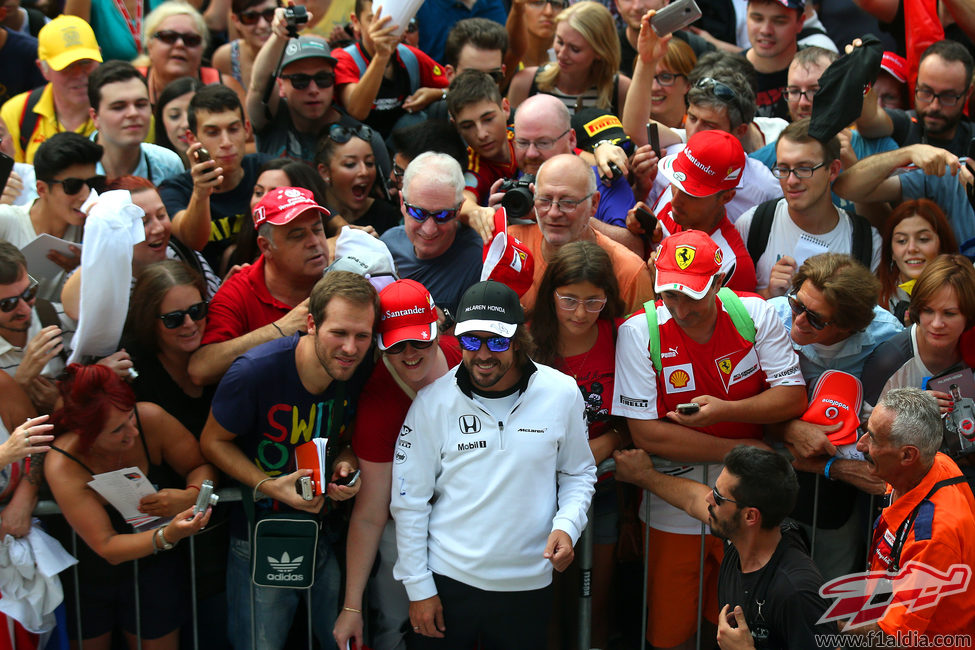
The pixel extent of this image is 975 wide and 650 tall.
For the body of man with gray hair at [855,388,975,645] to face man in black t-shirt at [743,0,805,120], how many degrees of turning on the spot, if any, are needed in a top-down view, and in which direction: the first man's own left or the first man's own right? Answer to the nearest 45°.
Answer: approximately 90° to the first man's own right

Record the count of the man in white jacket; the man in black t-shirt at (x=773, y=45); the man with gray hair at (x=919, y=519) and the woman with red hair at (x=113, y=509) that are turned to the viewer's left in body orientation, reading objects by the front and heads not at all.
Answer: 1

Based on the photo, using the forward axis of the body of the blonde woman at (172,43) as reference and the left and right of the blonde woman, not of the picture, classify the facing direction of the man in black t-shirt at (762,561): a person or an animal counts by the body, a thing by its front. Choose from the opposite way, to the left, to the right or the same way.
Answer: to the right

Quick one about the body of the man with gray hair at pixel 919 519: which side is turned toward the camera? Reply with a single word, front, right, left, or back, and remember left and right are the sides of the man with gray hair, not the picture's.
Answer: left

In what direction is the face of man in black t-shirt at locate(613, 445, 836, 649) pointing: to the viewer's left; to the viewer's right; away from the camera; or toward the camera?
to the viewer's left

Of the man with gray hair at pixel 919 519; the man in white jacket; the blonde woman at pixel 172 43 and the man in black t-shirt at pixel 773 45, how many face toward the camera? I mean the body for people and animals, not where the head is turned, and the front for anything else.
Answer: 3

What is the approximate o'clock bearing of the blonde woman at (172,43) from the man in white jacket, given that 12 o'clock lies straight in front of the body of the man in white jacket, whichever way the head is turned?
The blonde woman is roughly at 5 o'clock from the man in white jacket.

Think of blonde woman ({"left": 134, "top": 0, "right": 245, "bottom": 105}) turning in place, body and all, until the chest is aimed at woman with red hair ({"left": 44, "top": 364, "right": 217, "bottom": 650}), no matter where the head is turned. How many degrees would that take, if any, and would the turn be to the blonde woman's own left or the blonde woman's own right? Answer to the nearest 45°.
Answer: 0° — they already face them

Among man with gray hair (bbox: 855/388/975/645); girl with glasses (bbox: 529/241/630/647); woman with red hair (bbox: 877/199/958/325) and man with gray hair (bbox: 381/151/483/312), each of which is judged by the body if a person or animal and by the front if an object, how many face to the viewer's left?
1

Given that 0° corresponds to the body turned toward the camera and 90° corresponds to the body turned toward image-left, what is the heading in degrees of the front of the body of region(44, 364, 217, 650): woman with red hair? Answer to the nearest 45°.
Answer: approximately 315°

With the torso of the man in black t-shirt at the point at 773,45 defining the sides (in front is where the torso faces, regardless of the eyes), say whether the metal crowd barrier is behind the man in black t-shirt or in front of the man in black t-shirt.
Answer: in front

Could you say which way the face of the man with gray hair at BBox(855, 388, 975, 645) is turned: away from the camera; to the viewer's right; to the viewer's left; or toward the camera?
to the viewer's left

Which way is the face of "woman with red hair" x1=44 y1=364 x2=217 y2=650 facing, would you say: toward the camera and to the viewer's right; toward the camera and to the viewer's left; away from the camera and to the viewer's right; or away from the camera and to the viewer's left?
toward the camera and to the viewer's right

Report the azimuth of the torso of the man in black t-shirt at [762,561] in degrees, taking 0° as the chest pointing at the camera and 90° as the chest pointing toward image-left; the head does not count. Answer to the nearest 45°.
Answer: approximately 45°
